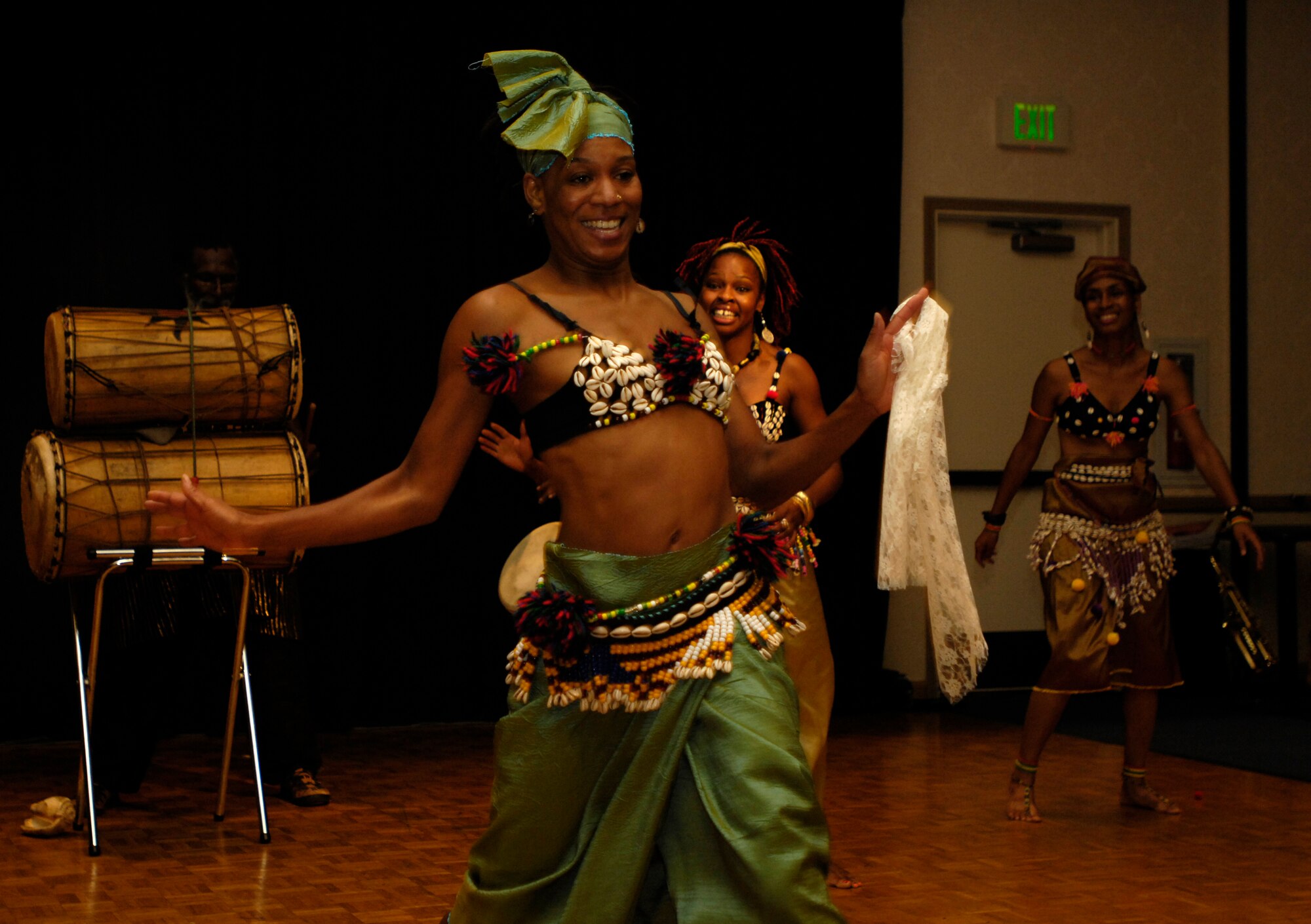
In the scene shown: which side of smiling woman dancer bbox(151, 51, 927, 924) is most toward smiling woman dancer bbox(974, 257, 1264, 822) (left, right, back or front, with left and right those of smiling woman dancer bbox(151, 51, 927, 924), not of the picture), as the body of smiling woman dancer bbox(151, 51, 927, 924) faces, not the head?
left

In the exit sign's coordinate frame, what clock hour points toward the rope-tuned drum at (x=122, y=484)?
The rope-tuned drum is roughly at 1 o'clock from the exit sign.

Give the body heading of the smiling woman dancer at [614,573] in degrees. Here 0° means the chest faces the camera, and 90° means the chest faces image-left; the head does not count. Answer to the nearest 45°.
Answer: approximately 315°

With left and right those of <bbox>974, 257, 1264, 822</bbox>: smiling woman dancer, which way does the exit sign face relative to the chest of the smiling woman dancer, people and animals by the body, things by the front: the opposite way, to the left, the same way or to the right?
the same way

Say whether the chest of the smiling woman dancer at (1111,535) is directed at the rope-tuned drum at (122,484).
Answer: no

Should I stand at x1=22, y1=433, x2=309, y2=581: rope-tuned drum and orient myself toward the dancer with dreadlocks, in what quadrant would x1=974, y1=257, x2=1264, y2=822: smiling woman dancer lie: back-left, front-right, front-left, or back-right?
front-left

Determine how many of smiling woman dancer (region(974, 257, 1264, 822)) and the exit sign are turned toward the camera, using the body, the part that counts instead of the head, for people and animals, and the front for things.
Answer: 2

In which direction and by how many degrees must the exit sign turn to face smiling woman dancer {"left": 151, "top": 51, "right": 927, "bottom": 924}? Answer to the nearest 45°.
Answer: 0° — it already faces them

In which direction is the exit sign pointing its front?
toward the camera

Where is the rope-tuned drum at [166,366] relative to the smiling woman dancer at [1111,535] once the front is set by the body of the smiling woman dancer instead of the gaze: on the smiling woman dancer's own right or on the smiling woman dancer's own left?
on the smiling woman dancer's own right
